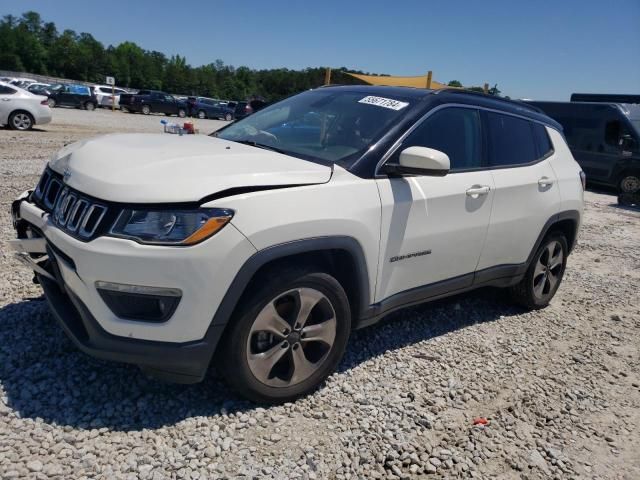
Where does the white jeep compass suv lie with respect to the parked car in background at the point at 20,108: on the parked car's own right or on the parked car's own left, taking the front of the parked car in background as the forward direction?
on the parked car's own left

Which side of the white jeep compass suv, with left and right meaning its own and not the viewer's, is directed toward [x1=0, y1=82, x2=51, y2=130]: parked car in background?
right

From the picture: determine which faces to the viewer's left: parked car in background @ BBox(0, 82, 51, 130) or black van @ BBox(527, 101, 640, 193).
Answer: the parked car in background

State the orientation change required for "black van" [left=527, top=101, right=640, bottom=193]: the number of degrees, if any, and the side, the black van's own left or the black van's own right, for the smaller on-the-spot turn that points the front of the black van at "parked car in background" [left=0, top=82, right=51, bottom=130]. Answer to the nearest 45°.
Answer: approximately 135° to the black van's own right

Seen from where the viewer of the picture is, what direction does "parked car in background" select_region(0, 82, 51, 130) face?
facing to the left of the viewer

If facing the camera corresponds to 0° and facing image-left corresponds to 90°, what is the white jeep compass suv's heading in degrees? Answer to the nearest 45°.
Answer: approximately 45°

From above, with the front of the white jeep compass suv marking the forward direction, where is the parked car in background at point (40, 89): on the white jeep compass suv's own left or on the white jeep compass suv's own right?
on the white jeep compass suv's own right

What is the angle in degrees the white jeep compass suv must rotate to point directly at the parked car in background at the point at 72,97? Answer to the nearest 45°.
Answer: approximately 90° to its right

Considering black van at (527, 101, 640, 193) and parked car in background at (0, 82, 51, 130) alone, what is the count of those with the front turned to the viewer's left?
1

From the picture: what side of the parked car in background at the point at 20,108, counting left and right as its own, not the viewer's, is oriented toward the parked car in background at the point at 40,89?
right
